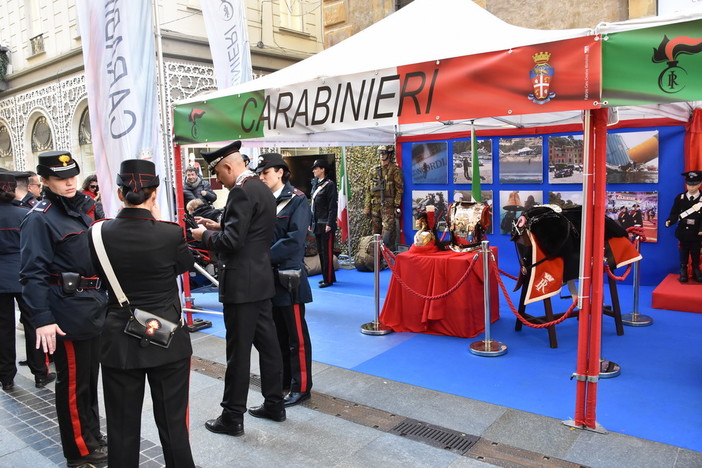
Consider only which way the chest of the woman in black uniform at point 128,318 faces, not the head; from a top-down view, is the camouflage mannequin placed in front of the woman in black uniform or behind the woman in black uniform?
in front

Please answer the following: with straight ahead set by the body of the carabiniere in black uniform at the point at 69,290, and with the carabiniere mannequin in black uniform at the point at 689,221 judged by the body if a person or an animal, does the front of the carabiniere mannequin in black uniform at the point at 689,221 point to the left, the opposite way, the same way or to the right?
to the right

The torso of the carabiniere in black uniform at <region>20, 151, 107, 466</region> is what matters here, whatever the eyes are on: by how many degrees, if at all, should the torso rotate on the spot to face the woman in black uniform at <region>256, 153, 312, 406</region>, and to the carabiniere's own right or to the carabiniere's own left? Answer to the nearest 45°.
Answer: approximately 45° to the carabiniere's own left

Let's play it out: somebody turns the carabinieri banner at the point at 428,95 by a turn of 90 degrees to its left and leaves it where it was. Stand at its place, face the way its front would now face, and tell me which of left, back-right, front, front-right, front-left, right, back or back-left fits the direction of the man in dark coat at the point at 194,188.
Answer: back

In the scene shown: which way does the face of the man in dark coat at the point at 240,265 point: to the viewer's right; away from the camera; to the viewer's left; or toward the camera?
to the viewer's left

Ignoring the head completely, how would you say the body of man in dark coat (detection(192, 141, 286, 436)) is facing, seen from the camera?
to the viewer's left

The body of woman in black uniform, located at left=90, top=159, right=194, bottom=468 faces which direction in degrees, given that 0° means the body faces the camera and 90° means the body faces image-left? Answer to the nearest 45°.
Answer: approximately 180°

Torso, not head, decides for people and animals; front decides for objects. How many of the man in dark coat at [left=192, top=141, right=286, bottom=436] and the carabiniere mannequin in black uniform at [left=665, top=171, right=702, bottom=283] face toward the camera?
1

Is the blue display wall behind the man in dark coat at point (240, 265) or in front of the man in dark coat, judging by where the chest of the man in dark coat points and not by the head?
behind
